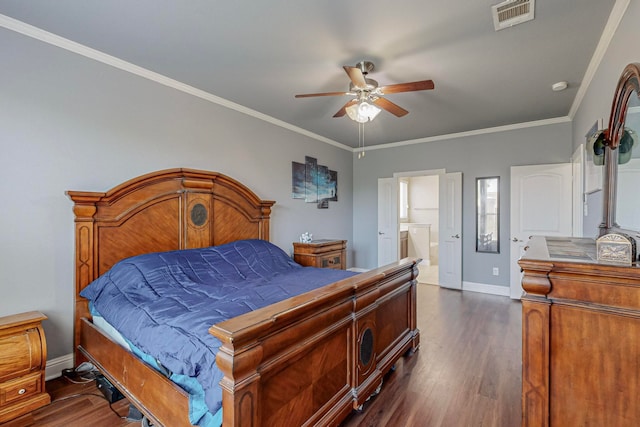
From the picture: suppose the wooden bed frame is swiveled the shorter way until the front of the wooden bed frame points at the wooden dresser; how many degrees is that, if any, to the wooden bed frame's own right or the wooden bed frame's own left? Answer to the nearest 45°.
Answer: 0° — it already faces it

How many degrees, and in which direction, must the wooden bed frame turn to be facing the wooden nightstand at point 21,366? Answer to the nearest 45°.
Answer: approximately 135° to its right

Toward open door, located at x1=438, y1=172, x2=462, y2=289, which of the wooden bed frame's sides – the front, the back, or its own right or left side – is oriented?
left

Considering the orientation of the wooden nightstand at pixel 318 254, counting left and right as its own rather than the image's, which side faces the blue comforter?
right

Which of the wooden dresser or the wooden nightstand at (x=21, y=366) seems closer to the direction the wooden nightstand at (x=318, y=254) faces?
the wooden dresser

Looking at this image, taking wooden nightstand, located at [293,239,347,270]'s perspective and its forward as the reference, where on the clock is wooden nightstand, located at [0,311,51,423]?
wooden nightstand, located at [0,311,51,423] is roughly at 3 o'clock from wooden nightstand, located at [293,239,347,270].
